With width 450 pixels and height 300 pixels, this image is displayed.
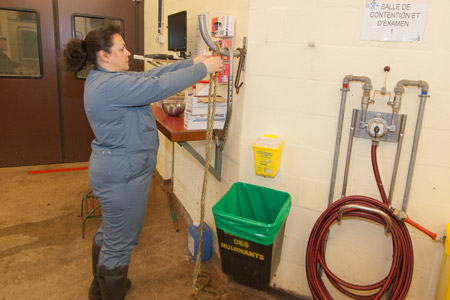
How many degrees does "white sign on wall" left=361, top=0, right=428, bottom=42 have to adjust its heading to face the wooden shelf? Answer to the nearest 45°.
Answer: approximately 90° to its right

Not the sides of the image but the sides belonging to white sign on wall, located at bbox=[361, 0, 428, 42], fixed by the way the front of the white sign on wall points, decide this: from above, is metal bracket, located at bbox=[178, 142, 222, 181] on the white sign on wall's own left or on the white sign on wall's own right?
on the white sign on wall's own right

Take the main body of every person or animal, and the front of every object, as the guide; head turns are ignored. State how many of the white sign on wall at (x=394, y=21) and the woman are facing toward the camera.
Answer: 1

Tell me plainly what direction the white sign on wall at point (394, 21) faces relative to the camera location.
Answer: facing the viewer

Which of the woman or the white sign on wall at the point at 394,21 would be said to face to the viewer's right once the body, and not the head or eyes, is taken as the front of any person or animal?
the woman

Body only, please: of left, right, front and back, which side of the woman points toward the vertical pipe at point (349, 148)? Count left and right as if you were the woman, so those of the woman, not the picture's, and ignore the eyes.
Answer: front

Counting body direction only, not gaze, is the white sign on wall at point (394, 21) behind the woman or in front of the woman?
in front

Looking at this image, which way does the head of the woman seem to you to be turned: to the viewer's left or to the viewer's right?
to the viewer's right

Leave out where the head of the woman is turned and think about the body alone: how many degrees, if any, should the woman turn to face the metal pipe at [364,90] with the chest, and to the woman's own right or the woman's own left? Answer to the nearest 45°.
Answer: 0° — they already face it

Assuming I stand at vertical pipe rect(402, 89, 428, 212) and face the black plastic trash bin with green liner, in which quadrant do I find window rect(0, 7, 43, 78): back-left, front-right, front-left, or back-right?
front-right

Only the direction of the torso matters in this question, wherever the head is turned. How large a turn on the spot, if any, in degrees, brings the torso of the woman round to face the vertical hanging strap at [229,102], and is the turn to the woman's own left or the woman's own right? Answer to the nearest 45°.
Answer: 0° — they already face it

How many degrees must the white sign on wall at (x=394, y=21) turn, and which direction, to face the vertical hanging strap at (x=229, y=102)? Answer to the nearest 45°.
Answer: approximately 90° to its right

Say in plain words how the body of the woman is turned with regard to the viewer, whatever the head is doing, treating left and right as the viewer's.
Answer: facing to the right of the viewer

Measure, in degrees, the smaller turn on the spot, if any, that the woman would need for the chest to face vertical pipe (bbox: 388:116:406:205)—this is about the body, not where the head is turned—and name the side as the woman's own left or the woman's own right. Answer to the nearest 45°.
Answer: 0° — they already face it

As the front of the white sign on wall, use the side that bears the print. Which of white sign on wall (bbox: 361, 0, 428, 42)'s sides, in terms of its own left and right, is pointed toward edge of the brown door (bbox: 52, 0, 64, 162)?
right
